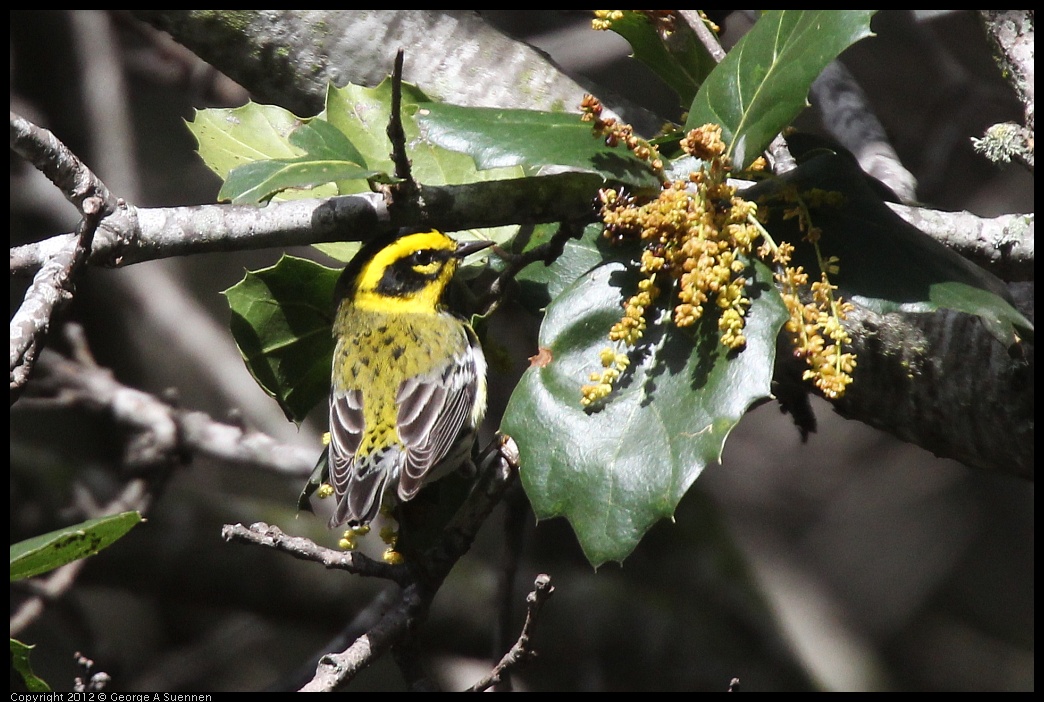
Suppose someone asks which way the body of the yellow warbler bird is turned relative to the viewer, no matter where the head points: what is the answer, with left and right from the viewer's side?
facing away from the viewer and to the right of the viewer

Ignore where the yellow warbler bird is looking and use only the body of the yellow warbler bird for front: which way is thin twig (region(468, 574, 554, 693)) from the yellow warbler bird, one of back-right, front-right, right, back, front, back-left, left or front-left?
back-right

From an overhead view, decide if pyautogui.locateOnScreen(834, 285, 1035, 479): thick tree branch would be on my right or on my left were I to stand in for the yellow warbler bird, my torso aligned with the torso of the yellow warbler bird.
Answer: on my right

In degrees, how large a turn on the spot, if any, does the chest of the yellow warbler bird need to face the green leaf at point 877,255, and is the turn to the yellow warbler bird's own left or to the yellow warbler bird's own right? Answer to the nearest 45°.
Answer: approximately 90° to the yellow warbler bird's own right

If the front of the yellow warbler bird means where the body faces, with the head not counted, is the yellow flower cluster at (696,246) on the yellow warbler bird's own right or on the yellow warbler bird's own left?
on the yellow warbler bird's own right

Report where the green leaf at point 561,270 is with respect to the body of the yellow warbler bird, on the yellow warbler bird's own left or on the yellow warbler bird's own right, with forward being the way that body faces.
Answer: on the yellow warbler bird's own right
